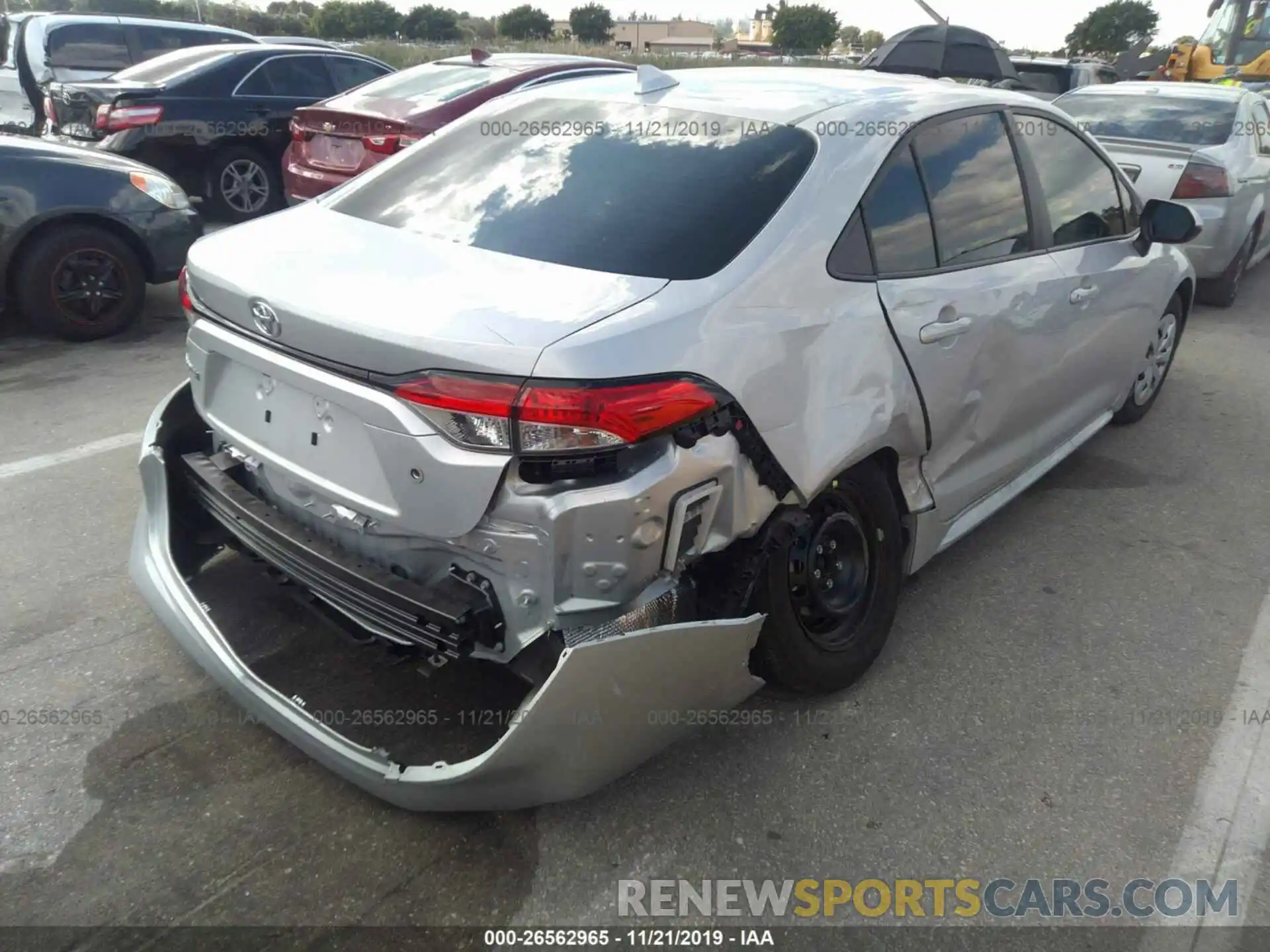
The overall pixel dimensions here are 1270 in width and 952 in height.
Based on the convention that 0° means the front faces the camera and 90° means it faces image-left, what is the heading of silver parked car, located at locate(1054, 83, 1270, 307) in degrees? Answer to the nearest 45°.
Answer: approximately 225°

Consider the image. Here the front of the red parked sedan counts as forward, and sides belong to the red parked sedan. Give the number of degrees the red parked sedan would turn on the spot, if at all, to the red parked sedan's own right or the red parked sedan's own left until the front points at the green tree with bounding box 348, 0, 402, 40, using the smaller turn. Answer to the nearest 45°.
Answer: approximately 45° to the red parked sedan's own left

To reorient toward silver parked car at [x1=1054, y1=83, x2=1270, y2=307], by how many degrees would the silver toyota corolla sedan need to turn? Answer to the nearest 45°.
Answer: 0° — it already faces it

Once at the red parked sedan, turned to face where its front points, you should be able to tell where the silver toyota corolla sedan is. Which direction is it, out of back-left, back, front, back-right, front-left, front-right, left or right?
back-right

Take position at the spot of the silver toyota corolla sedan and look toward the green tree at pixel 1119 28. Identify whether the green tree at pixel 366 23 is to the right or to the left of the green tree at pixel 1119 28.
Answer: left

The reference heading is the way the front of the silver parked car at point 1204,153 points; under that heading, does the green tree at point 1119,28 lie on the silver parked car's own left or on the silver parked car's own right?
on the silver parked car's own left

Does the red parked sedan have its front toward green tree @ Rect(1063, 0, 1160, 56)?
yes

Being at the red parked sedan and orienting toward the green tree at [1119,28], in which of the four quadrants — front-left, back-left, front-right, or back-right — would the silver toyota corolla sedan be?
back-right

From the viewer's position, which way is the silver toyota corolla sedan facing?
facing away from the viewer and to the right of the viewer

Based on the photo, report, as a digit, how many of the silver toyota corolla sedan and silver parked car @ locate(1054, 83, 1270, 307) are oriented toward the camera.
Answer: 0

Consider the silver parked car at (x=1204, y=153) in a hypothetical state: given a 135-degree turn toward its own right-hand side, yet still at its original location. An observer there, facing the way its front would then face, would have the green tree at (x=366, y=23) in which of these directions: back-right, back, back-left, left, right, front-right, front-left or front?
back-right

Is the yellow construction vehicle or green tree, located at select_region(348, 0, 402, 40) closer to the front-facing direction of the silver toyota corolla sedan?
the yellow construction vehicle

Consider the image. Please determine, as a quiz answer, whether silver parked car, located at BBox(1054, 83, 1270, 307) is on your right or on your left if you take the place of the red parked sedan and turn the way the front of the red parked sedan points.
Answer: on your right

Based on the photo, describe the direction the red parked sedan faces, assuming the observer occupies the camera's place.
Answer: facing away from the viewer and to the right of the viewer
